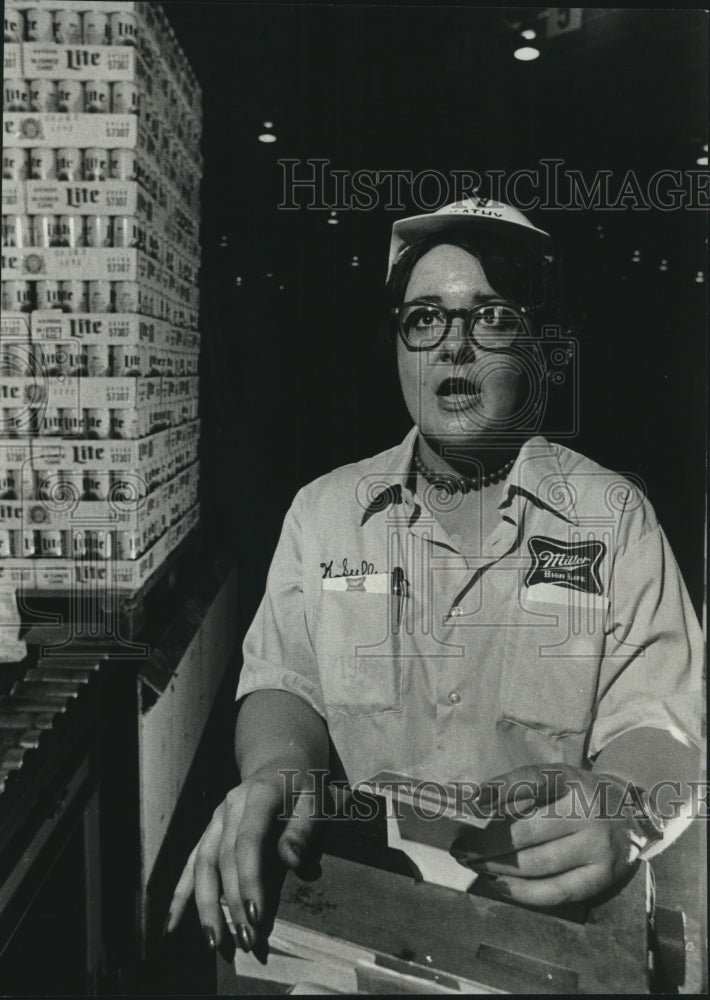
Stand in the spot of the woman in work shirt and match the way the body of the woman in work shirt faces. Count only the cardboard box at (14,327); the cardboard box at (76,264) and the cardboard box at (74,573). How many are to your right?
3

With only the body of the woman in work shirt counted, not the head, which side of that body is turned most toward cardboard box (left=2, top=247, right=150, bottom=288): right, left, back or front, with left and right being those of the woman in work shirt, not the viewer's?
right

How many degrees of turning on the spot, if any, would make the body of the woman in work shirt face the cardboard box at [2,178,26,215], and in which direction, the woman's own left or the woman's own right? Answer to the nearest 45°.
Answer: approximately 90° to the woman's own right

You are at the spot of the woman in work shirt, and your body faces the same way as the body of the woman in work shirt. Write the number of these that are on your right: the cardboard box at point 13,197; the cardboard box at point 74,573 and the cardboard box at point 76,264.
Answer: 3

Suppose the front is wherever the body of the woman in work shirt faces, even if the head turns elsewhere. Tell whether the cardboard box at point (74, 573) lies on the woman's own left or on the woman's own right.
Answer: on the woman's own right

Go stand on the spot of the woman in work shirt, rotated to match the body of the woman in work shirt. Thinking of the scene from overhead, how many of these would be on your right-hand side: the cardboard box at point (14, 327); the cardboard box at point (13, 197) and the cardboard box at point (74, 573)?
3

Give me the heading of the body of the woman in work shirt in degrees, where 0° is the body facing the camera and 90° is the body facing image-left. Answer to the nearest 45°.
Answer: approximately 0°

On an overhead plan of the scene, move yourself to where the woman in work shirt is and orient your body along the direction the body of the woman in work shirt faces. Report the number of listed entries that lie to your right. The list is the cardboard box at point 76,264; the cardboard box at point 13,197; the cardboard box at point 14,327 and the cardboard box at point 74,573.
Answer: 4

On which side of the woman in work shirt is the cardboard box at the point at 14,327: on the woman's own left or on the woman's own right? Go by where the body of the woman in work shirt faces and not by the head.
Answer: on the woman's own right
